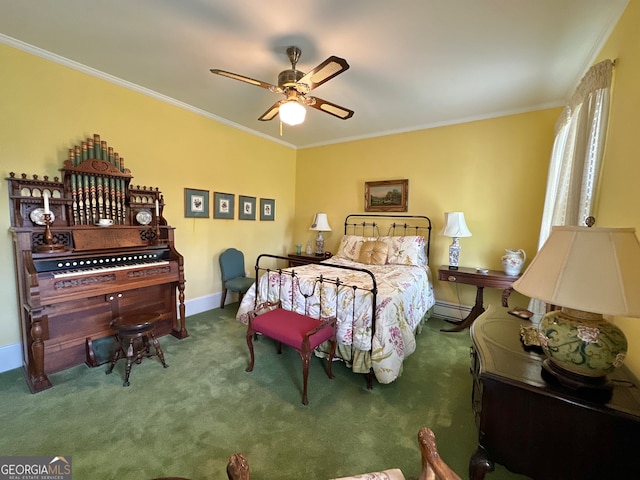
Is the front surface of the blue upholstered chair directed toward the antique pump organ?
no

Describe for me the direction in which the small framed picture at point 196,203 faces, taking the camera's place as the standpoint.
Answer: facing the viewer and to the right of the viewer

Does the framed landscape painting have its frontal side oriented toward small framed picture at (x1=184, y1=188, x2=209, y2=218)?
no

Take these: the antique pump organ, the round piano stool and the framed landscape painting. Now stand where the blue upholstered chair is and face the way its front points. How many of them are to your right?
2

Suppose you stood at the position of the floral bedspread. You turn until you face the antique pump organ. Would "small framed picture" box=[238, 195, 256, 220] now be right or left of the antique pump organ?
right

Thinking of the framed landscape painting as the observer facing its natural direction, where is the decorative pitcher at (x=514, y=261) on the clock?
The decorative pitcher is roughly at 10 o'clock from the framed landscape painting.

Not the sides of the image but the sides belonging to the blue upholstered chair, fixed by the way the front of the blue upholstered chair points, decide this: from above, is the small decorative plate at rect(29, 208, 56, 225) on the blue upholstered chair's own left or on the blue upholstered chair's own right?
on the blue upholstered chair's own right

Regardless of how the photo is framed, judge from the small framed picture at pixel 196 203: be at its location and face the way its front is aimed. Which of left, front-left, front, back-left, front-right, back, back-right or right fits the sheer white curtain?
front

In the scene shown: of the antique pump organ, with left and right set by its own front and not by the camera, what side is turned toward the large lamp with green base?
front

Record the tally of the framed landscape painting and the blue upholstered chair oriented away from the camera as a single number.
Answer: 0

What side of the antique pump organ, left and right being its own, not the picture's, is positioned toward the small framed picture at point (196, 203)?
left

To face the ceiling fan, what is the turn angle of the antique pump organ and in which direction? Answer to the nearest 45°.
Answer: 0° — it already faces it

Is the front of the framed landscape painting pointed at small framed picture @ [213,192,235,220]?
no

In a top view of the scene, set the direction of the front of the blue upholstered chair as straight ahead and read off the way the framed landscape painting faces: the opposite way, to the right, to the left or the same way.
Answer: to the right

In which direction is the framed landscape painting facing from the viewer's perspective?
toward the camera

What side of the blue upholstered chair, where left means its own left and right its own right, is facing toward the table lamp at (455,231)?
front

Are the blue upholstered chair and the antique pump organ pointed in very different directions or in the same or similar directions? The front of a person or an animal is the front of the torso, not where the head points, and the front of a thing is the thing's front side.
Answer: same or similar directions

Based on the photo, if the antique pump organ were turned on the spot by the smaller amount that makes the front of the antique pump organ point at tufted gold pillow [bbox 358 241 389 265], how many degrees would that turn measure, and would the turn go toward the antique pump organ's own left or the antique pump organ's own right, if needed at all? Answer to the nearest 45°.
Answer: approximately 45° to the antique pump organ's own left
